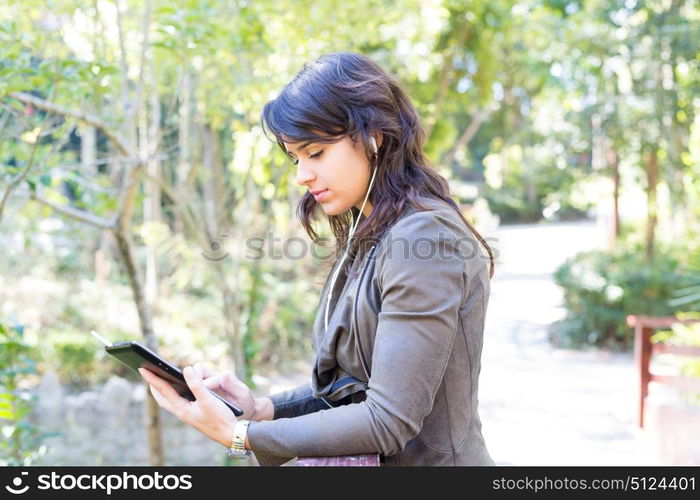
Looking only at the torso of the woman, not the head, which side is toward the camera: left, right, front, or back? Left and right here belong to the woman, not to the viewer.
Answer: left

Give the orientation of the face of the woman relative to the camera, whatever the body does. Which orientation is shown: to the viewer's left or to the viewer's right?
to the viewer's left
